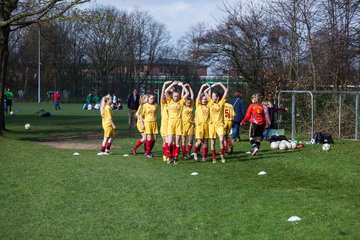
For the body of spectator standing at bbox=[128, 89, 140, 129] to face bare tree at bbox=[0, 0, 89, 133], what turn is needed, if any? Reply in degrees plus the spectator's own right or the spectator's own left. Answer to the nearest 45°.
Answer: approximately 45° to the spectator's own right

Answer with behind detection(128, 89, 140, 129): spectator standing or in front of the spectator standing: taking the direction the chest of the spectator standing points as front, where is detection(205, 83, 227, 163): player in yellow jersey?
in front

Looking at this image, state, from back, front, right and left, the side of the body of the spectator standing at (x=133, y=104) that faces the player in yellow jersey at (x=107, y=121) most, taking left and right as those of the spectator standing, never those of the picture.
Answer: front

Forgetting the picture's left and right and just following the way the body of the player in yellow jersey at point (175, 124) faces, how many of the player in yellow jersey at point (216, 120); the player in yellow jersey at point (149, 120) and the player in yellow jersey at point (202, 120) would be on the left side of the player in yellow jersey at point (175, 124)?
2

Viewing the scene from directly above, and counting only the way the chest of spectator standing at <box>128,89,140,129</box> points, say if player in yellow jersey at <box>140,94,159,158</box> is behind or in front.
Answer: in front

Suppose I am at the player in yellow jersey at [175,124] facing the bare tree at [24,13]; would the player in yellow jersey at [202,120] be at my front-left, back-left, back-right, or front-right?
back-right
